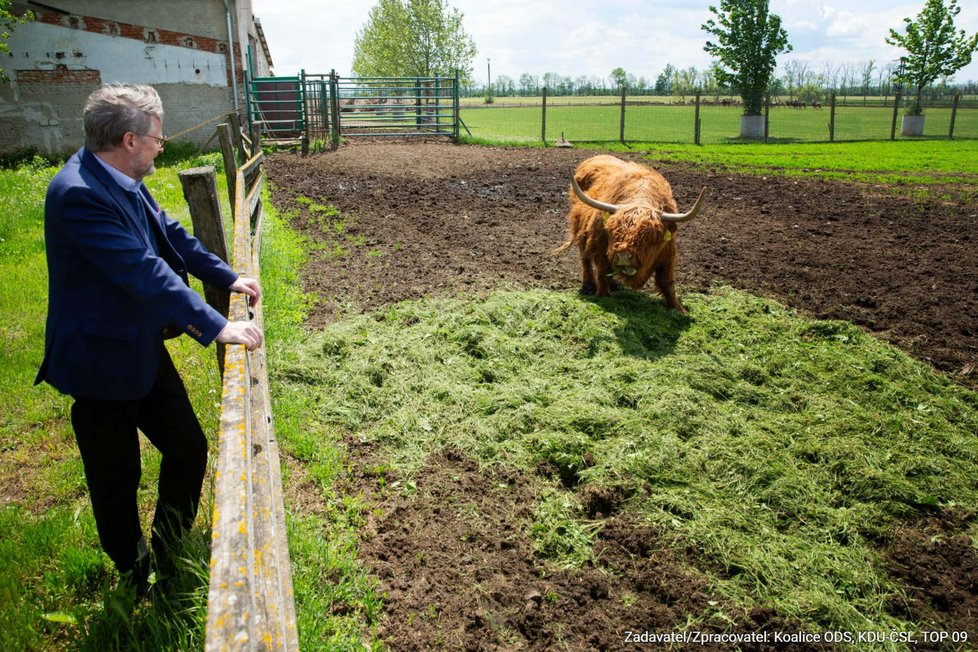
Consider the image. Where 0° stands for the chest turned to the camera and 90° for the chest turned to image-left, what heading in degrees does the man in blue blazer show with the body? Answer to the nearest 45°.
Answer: approximately 270°

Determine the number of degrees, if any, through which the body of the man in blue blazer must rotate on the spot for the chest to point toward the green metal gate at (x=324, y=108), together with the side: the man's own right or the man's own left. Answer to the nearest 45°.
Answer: approximately 90° to the man's own left

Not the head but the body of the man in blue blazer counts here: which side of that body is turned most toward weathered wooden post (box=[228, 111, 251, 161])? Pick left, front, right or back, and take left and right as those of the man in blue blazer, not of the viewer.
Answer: left

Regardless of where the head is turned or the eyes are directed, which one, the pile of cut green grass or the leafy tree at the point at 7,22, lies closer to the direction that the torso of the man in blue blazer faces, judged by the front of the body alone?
the pile of cut green grass

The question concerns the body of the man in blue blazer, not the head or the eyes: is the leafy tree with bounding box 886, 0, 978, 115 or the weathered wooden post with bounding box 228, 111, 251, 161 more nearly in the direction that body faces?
the leafy tree

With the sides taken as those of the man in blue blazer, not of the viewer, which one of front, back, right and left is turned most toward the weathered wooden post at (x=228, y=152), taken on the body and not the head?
left

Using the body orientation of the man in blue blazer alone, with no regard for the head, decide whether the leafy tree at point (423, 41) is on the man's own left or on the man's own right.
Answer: on the man's own left

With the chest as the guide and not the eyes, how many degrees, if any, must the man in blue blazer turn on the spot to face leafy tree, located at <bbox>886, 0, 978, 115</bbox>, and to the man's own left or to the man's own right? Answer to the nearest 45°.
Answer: approximately 45° to the man's own left

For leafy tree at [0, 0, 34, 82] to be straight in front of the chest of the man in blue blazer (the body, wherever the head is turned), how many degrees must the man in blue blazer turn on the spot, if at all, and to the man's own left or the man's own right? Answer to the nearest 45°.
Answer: approximately 90° to the man's own left
